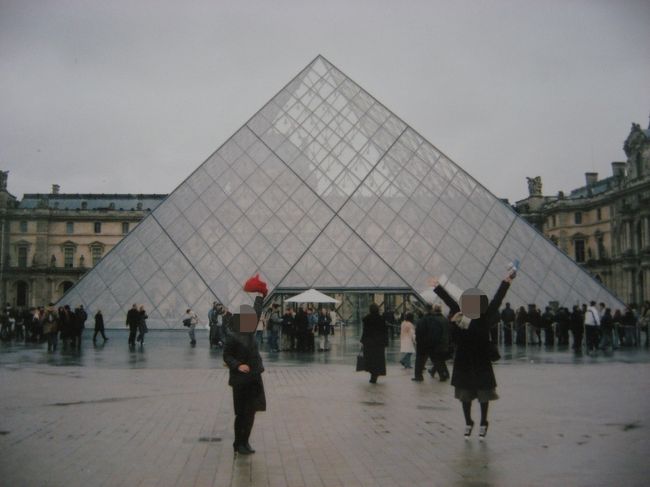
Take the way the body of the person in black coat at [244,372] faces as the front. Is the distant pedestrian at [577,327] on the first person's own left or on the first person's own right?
on the first person's own left

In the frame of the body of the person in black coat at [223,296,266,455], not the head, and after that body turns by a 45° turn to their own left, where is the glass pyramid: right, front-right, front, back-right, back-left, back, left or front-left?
left

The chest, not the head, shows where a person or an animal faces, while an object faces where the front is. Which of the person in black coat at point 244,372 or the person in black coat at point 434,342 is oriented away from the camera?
the person in black coat at point 434,342

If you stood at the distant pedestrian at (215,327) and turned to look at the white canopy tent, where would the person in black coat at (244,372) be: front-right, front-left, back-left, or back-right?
back-right

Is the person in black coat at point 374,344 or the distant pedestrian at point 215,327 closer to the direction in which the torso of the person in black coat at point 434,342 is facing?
the distant pedestrian

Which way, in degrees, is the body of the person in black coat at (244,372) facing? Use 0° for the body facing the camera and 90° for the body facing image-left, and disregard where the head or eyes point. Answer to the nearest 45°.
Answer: approximately 315°
